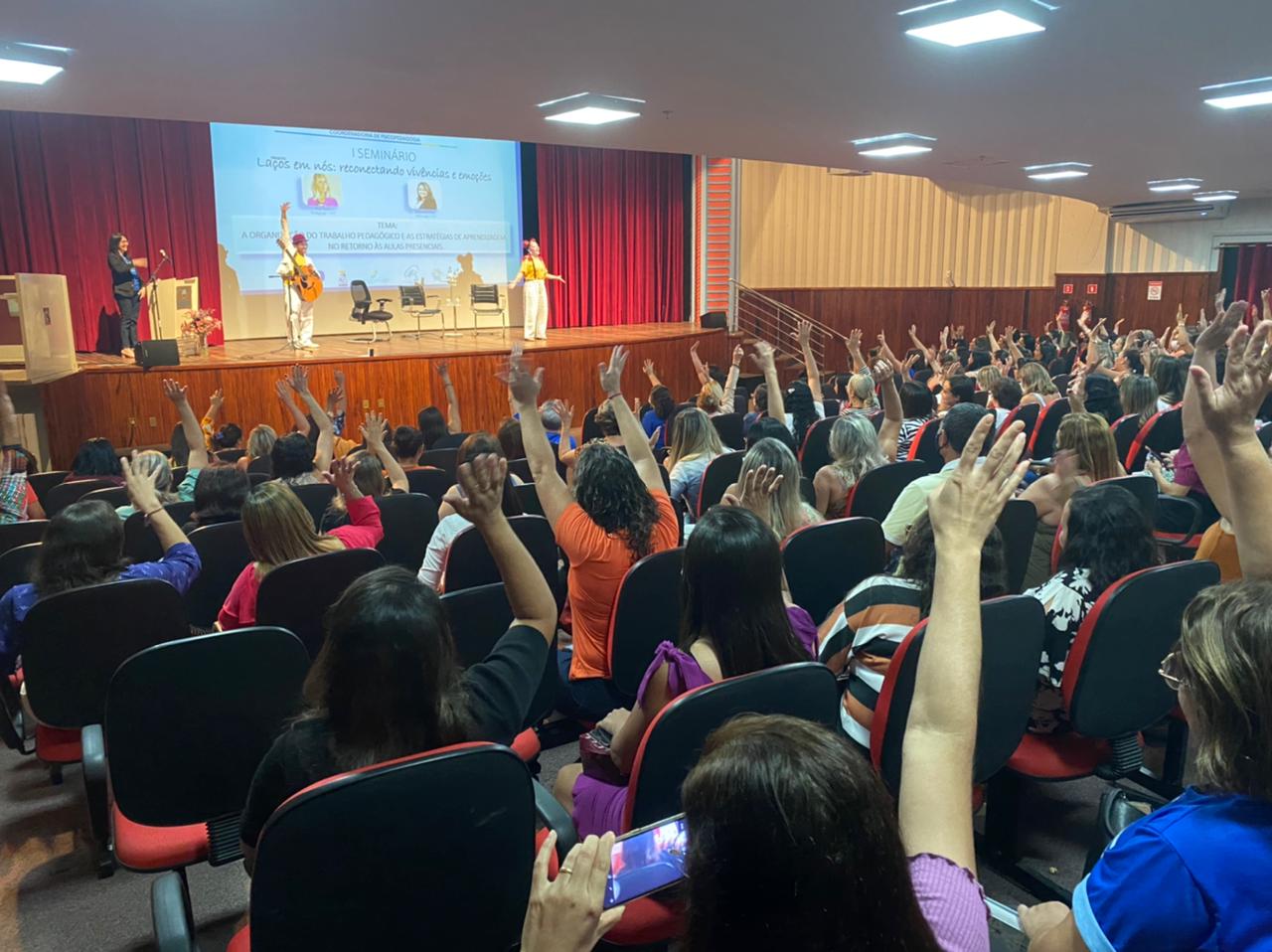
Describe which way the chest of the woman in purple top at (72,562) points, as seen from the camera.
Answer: away from the camera

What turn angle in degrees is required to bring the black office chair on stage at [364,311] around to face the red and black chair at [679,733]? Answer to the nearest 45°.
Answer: approximately 45° to its right

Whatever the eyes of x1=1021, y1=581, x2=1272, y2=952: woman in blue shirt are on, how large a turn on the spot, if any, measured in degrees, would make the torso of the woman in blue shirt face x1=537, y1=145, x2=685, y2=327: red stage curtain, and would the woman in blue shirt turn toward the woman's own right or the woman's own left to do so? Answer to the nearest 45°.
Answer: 0° — they already face it

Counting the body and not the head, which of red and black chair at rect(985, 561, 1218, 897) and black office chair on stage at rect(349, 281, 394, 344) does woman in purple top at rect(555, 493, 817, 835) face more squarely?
the black office chair on stage

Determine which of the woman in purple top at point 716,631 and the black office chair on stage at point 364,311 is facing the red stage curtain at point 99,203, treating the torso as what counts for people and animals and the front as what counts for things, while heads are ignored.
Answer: the woman in purple top

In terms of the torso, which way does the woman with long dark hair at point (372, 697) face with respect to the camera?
away from the camera

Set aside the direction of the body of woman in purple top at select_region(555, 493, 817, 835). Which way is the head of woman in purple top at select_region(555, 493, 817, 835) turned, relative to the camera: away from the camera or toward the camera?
away from the camera

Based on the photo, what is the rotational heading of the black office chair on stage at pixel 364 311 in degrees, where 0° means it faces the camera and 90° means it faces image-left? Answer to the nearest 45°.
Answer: approximately 315°

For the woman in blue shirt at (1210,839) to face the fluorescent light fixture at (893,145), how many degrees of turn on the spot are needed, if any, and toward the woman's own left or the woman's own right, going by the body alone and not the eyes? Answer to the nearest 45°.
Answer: approximately 45° to the woman's own right

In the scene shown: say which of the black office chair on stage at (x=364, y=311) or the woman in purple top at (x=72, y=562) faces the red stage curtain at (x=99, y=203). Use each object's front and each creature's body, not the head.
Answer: the woman in purple top

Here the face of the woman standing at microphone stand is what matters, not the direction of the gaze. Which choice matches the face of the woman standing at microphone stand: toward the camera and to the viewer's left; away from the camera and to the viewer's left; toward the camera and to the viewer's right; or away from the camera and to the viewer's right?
toward the camera and to the viewer's right

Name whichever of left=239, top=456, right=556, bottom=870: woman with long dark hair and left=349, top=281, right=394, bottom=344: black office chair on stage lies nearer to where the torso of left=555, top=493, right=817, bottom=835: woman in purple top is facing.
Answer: the black office chair on stage

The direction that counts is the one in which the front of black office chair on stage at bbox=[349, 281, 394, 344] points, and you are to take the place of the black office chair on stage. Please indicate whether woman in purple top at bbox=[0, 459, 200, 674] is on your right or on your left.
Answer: on your right

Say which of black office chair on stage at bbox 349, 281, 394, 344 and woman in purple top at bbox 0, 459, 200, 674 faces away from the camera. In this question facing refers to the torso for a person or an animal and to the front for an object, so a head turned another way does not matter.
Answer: the woman in purple top

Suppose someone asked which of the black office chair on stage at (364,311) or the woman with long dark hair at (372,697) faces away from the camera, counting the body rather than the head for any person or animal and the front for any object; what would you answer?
the woman with long dark hair

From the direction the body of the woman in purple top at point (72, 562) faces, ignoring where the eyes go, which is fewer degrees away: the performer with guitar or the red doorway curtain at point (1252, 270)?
the performer with guitar

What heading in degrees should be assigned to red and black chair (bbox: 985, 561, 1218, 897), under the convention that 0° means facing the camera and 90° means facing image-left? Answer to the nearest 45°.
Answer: approximately 135°

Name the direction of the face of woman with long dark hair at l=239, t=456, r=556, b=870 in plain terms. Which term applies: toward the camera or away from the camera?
away from the camera
